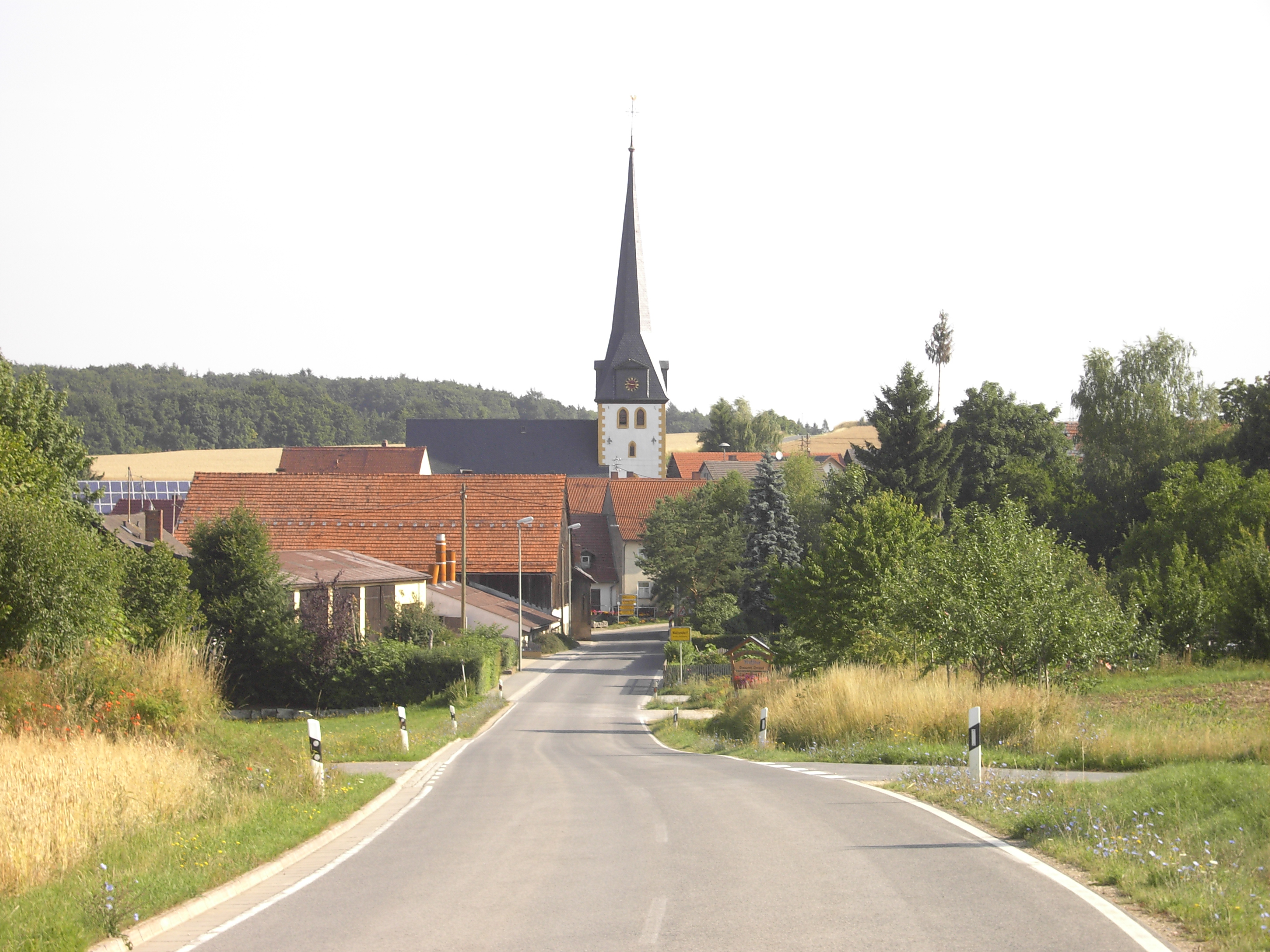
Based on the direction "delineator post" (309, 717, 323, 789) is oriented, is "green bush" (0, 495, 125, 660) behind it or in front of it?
behind

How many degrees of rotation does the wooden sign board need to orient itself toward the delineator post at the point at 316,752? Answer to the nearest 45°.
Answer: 0° — it already faces it

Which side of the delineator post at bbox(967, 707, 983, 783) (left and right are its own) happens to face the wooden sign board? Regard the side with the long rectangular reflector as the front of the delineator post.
back

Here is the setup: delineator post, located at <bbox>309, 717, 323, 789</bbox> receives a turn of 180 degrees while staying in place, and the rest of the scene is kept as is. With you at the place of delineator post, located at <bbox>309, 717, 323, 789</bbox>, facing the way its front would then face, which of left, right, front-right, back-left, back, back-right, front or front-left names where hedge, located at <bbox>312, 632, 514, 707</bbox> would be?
front

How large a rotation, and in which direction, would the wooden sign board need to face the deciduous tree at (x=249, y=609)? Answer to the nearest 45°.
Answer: approximately 90° to its right

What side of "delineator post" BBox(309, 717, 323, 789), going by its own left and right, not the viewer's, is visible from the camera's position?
front

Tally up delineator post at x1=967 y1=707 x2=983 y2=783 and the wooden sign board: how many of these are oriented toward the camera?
2

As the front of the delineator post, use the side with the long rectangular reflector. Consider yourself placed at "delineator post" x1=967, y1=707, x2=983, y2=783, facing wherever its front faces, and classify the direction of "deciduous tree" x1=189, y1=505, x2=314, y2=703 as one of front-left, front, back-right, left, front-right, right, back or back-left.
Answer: back-right

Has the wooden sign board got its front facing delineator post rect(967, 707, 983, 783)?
yes

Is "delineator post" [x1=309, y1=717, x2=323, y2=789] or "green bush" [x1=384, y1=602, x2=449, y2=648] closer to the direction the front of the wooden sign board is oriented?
the delineator post

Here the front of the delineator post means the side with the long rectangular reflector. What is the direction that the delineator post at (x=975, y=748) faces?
toward the camera

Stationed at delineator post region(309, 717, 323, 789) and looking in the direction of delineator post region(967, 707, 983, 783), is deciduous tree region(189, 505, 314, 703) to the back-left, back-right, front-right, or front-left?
back-left

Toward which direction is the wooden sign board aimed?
toward the camera

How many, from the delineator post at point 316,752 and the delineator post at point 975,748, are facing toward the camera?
2

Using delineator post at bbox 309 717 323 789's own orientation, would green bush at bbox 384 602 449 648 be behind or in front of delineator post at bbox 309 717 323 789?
behind
